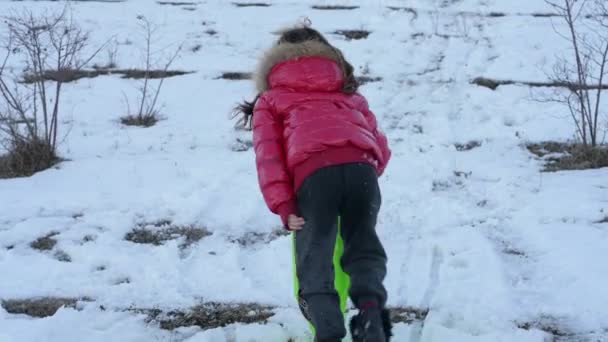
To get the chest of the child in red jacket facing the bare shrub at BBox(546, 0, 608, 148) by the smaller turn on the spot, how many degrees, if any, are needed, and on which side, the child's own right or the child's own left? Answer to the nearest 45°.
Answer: approximately 45° to the child's own right

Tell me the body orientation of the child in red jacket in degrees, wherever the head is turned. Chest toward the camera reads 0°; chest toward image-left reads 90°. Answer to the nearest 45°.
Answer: approximately 180°
